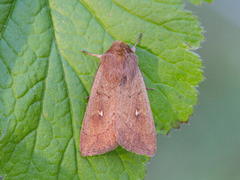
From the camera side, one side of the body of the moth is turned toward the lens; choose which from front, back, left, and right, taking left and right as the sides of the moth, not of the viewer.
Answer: back
